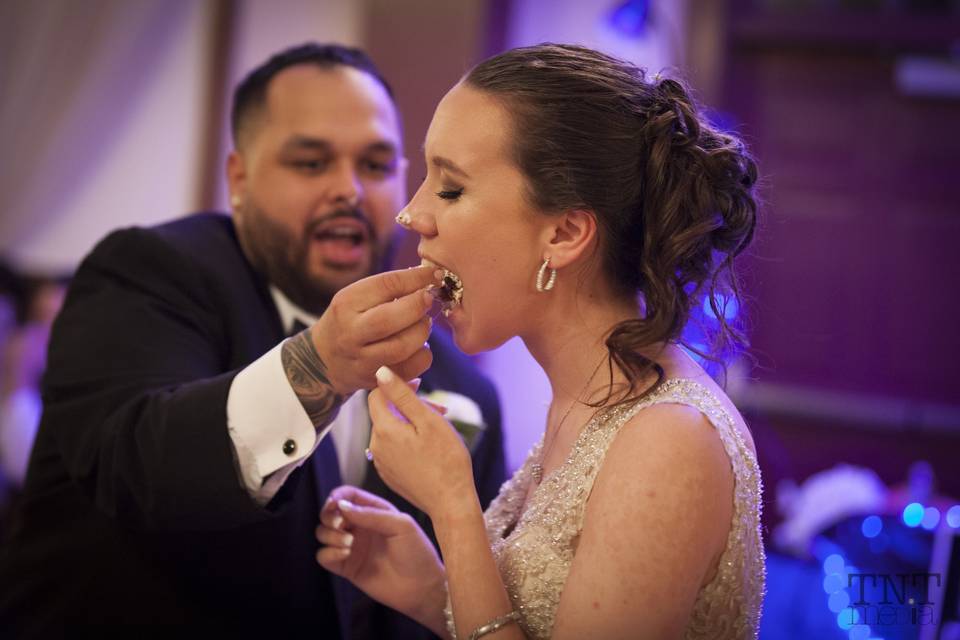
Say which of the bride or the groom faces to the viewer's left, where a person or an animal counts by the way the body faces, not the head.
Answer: the bride

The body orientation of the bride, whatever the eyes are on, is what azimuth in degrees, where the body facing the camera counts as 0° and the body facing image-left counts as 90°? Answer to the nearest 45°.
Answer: approximately 90°

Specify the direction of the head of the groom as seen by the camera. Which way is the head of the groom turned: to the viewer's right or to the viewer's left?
to the viewer's right

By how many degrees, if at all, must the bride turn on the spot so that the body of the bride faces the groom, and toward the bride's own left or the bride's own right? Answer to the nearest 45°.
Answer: approximately 45° to the bride's own right

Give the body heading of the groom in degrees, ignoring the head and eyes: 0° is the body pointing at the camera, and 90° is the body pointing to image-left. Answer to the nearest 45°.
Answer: approximately 315°

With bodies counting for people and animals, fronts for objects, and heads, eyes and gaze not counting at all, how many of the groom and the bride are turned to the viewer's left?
1

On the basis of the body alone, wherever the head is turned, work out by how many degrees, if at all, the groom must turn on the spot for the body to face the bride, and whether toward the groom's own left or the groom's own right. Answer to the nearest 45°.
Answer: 0° — they already face them

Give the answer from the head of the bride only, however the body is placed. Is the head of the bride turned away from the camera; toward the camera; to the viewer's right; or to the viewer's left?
to the viewer's left
